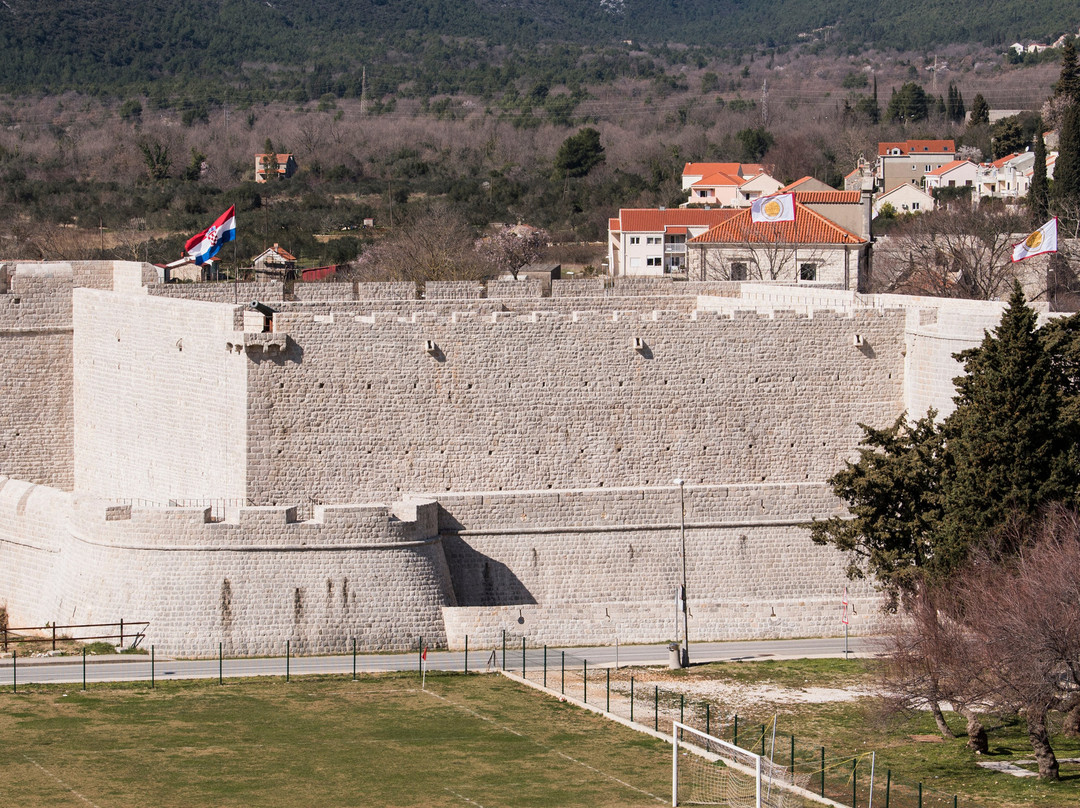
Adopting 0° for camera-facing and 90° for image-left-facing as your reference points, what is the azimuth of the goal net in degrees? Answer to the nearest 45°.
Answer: approximately 45°

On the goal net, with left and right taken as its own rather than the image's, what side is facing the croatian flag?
right

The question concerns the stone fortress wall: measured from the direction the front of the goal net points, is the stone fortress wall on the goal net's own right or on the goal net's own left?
on the goal net's own right

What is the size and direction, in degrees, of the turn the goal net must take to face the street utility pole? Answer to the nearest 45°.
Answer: approximately 135° to its right

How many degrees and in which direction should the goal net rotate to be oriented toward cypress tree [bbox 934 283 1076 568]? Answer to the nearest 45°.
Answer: approximately 180°

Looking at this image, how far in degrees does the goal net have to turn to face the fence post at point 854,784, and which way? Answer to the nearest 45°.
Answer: approximately 135° to its left

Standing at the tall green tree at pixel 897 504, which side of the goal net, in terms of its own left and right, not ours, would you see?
back
